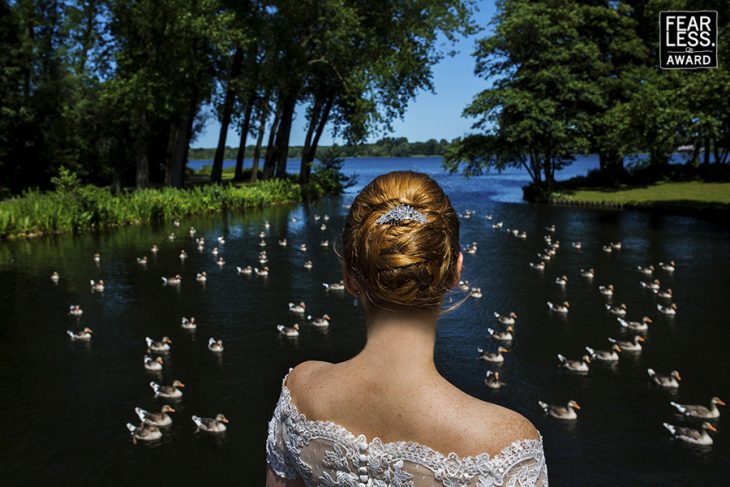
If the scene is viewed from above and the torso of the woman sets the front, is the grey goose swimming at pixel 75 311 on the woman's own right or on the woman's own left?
on the woman's own left

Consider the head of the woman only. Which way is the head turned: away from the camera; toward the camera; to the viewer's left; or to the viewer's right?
away from the camera

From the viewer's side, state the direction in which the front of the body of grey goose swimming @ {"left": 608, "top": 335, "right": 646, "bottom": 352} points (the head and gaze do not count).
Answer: to the viewer's right

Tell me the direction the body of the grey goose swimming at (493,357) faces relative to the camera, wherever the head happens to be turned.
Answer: to the viewer's right

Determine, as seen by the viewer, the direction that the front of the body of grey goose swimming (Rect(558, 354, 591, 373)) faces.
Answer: to the viewer's right

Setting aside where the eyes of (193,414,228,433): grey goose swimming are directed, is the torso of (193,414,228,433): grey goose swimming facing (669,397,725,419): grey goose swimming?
yes

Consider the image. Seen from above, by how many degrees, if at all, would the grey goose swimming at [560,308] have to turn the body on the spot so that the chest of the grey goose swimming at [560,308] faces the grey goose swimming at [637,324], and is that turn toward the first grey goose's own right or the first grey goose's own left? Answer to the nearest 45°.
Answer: approximately 45° to the first grey goose's own right
